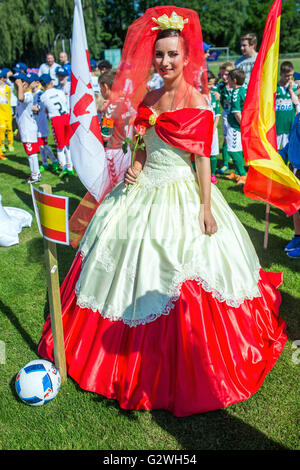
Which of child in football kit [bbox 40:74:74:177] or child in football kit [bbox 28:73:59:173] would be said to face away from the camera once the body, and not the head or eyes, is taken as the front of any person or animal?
child in football kit [bbox 40:74:74:177]

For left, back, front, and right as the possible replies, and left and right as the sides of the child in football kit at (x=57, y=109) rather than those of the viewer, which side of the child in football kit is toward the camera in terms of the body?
back

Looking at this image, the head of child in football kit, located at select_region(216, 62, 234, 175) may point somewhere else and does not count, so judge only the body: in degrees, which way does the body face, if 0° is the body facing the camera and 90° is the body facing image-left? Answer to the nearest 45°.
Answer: approximately 45°

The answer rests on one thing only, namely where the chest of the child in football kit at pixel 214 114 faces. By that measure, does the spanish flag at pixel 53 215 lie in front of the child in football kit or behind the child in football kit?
in front

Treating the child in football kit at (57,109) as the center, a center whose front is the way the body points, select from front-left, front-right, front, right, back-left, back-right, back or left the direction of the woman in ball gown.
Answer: back

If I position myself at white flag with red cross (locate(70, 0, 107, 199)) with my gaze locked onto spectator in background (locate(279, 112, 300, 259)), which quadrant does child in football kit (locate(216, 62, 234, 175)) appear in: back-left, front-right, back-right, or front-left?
front-left

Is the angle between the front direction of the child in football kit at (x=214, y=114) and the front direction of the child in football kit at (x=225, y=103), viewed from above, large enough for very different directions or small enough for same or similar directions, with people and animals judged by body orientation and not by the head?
same or similar directions

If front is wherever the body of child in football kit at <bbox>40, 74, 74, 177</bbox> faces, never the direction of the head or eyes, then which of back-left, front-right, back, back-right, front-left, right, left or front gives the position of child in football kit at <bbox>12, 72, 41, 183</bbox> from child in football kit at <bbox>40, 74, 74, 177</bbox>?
left
